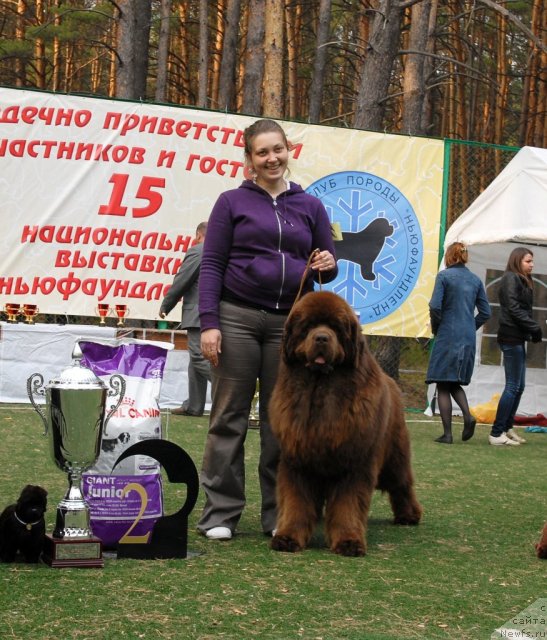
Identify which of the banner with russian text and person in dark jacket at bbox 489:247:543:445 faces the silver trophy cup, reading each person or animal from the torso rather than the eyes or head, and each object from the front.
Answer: the banner with russian text

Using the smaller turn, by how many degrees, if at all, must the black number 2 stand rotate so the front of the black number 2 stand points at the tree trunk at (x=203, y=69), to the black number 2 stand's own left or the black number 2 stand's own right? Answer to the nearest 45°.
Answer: approximately 180°

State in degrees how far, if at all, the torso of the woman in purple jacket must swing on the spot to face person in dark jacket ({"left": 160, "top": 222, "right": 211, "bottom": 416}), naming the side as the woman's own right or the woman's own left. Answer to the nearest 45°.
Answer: approximately 180°

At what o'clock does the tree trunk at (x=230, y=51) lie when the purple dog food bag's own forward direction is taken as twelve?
The tree trunk is roughly at 6 o'clock from the purple dog food bag.

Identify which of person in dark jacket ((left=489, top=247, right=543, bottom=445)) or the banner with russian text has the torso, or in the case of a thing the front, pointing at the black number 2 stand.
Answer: the banner with russian text

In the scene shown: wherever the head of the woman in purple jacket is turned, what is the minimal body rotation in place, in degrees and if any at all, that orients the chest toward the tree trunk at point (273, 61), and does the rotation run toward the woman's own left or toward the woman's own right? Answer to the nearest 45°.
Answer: approximately 180°

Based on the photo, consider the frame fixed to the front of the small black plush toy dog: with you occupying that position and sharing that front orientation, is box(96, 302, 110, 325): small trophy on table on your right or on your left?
on your left
